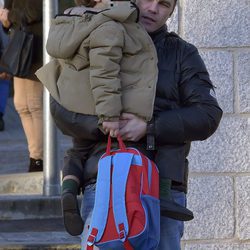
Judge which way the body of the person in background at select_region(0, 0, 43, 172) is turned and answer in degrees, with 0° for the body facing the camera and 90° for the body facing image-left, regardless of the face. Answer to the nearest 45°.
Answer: approximately 45°

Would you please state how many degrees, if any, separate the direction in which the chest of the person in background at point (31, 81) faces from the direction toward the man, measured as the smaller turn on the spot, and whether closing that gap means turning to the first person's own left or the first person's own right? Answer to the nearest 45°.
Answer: approximately 45° to the first person's own left

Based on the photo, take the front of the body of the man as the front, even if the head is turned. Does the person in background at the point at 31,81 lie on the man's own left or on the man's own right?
on the man's own right

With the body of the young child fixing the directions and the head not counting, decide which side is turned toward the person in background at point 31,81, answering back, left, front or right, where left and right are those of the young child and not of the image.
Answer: left

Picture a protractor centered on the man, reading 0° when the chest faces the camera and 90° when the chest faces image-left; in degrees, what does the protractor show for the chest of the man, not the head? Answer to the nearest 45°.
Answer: approximately 45°
